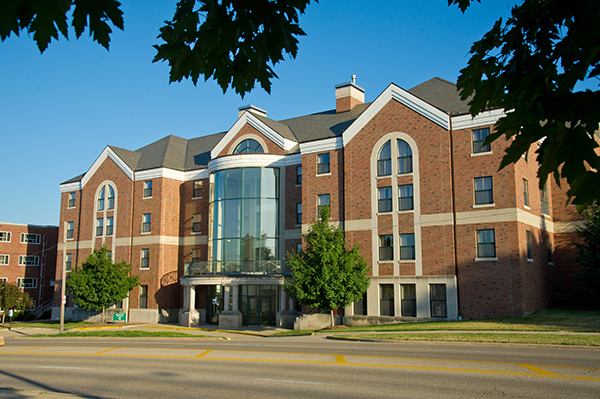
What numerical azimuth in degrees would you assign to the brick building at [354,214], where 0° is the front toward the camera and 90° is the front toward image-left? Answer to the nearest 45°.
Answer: approximately 45°

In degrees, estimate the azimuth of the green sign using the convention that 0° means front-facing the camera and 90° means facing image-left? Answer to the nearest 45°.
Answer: approximately 0°

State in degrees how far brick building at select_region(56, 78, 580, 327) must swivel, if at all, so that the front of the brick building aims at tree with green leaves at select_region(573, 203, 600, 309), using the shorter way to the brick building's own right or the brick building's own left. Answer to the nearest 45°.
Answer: approximately 135° to the brick building's own left

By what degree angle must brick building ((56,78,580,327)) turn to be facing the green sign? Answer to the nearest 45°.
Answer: approximately 90° to its right
